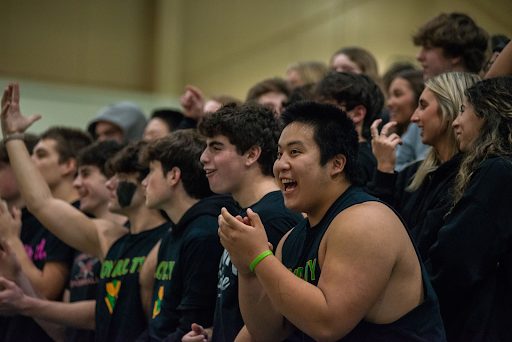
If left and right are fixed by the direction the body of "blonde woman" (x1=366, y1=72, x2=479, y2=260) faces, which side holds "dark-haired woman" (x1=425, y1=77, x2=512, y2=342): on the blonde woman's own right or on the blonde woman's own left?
on the blonde woman's own left

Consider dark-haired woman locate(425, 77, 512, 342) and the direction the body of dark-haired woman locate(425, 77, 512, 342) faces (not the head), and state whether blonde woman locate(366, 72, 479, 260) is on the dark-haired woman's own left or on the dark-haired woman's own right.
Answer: on the dark-haired woman's own right

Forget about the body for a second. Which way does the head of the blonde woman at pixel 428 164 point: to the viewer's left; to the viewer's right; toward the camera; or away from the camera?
to the viewer's left

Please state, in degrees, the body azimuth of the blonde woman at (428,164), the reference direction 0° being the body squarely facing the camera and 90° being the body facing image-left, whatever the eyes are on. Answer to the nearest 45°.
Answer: approximately 90°

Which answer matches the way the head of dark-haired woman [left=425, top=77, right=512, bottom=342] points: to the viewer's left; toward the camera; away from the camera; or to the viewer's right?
to the viewer's left

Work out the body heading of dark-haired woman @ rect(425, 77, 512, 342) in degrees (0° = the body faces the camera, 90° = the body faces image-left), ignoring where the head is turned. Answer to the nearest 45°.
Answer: approximately 90°
